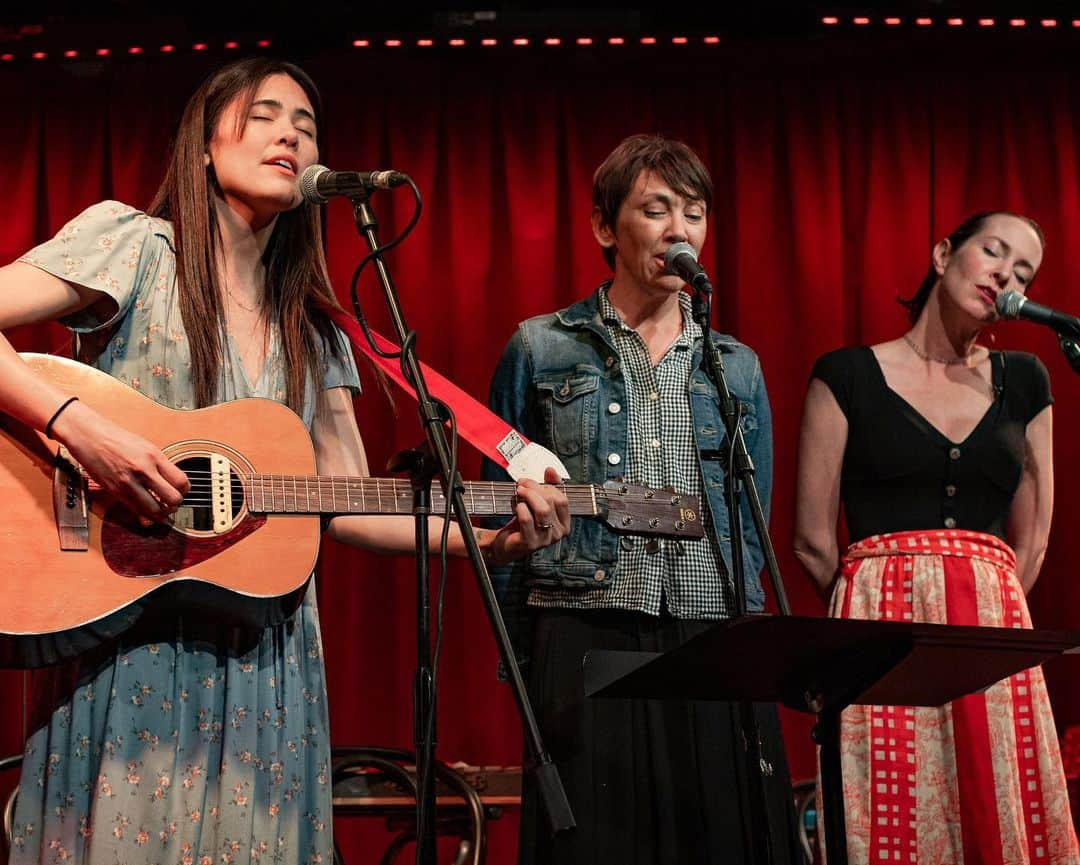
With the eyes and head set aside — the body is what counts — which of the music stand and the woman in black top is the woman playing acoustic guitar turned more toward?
the music stand

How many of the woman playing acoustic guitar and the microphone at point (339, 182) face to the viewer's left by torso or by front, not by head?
1

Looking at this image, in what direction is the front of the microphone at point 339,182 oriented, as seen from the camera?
facing to the left of the viewer

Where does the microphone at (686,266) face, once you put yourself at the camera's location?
facing away from the viewer and to the left of the viewer

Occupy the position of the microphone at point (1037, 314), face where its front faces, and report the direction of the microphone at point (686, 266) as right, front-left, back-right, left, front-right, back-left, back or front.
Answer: front-left

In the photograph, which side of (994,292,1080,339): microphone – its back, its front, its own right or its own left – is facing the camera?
left

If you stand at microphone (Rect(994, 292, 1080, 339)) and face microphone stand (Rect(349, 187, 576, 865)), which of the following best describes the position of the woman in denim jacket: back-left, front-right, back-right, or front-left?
front-right

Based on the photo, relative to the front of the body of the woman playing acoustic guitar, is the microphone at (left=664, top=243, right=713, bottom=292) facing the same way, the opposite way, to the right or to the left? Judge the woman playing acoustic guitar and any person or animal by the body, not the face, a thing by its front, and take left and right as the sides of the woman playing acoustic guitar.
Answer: the opposite way

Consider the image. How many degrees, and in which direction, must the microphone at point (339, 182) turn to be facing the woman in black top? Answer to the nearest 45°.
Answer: approximately 135° to its right

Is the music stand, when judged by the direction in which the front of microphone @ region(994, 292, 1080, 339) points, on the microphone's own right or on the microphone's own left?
on the microphone's own left

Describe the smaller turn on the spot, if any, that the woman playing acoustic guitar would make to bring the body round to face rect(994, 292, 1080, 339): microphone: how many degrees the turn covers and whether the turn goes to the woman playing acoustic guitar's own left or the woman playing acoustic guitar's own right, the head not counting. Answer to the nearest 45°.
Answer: approximately 45° to the woman playing acoustic guitar's own left

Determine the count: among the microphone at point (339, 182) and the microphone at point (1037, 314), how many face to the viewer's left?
2

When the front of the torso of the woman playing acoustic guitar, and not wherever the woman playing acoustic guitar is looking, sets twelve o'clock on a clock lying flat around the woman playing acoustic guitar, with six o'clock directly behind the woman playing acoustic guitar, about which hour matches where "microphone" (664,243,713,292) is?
The microphone is roughly at 10 o'clock from the woman playing acoustic guitar.

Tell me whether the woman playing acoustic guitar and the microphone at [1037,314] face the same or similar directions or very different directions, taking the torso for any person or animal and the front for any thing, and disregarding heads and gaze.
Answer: very different directions

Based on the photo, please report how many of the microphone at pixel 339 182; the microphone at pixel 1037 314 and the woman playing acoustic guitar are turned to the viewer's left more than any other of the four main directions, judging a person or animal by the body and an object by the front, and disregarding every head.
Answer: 2
